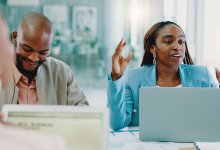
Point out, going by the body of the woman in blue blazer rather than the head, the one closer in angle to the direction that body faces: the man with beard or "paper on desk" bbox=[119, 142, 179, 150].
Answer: the paper on desk

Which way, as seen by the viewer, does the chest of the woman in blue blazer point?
toward the camera

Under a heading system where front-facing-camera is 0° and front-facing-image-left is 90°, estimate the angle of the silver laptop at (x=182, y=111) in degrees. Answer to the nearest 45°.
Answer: approximately 180°

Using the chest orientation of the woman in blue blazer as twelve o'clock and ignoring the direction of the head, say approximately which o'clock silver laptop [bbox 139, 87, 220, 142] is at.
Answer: The silver laptop is roughly at 12 o'clock from the woman in blue blazer.

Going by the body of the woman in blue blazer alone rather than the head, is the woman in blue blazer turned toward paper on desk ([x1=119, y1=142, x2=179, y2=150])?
yes

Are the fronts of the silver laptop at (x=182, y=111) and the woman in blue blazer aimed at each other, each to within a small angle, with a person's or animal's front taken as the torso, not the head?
yes

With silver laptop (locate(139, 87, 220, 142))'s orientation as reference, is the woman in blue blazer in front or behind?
in front

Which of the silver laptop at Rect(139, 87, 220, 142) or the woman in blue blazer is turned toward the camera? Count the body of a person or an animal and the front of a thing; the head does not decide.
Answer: the woman in blue blazer

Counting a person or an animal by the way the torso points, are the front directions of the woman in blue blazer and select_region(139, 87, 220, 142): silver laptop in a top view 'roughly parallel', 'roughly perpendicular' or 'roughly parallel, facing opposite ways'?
roughly parallel, facing opposite ways

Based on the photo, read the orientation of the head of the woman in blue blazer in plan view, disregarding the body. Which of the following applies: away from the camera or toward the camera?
toward the camera

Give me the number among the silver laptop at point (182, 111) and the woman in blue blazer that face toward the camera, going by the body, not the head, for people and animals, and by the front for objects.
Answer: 1

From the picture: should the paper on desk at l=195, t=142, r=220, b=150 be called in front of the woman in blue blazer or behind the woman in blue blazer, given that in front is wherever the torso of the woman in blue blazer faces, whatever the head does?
in front
